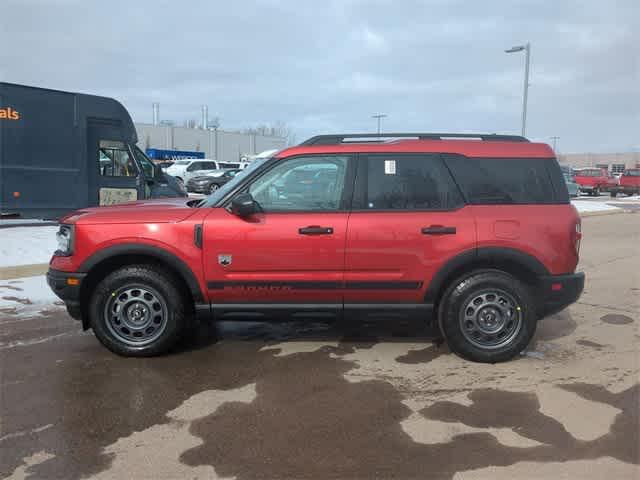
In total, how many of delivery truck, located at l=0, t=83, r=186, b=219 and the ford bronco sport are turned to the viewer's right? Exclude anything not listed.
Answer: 1

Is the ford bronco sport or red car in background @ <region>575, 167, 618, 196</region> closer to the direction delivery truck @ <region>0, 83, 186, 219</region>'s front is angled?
the red car in background

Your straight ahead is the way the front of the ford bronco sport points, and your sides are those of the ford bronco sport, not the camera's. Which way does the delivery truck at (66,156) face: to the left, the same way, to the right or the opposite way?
the opposite way

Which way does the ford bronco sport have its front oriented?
to the viewer's left

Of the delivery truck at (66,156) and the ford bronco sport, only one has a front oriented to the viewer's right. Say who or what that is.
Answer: the delivery truck

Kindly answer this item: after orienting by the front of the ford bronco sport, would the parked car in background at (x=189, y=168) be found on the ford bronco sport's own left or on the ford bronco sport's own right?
on the ford bronco sport's own right

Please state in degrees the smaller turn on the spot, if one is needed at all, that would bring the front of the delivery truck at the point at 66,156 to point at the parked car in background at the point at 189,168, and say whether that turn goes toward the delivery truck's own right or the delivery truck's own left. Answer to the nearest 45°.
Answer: approximately 90° to the delivery truck's own left

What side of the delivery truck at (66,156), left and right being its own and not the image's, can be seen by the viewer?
right

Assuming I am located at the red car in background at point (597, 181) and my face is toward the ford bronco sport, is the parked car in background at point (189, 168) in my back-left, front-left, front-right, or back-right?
front-right

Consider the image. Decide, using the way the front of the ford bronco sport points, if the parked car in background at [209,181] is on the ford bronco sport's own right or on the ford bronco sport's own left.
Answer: on the ford bronco sport's own right
